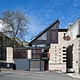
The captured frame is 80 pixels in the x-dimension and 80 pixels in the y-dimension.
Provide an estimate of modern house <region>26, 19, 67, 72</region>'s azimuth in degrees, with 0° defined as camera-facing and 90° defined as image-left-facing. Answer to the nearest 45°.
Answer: approximately 0°
